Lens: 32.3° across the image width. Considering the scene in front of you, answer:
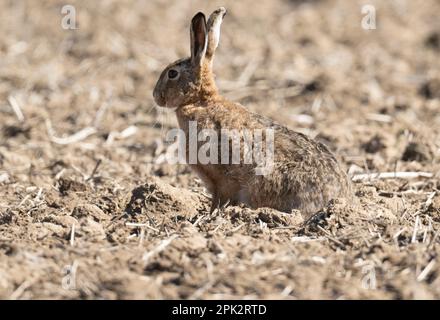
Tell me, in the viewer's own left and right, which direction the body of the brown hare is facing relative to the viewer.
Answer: facing to the left of the viewer
